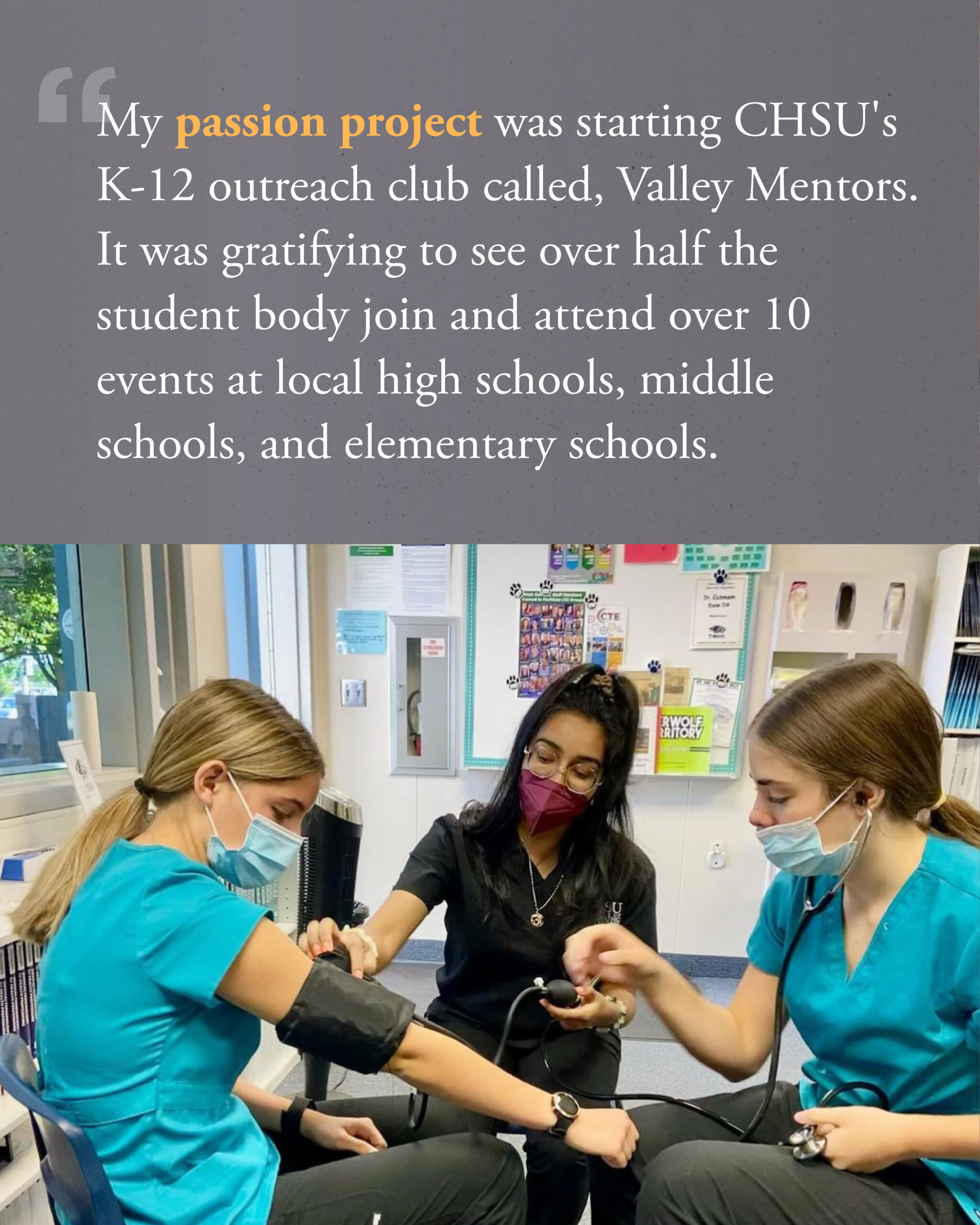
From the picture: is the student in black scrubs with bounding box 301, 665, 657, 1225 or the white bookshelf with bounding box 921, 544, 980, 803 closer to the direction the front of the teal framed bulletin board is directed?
the student in black scrubs

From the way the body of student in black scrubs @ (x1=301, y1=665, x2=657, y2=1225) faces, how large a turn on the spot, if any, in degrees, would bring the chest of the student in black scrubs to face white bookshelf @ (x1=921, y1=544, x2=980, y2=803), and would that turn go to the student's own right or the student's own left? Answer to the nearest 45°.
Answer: approximately 135° to the student's own left

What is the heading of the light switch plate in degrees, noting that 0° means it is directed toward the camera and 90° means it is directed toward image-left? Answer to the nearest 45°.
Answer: approximately 0°

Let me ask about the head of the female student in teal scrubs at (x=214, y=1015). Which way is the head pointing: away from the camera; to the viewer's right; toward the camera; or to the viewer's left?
to the viewer's right

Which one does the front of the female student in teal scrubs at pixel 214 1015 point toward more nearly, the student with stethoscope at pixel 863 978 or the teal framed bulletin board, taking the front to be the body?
the student with stethoscope

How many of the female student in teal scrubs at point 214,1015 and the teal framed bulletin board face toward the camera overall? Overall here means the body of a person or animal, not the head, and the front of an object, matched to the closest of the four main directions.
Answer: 1

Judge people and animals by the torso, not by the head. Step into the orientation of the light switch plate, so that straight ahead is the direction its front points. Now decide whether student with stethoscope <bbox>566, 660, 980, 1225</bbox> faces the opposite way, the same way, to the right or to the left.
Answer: to the right

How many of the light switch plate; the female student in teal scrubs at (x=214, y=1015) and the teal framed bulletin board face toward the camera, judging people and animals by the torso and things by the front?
2

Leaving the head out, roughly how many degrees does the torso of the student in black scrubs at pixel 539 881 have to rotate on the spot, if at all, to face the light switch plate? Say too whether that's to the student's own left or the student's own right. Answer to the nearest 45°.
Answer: approximately 135° to the student's own right

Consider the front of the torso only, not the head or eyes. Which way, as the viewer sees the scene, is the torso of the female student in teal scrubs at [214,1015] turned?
to the viewer's right

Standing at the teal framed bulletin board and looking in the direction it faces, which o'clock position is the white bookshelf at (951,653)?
The white bookshelf is roughly at 9 o'clock from the teal framed bulletin board.
